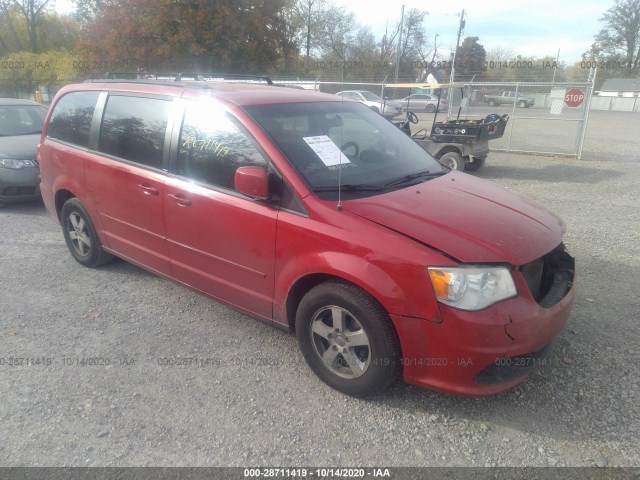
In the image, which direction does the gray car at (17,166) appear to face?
toward the camera

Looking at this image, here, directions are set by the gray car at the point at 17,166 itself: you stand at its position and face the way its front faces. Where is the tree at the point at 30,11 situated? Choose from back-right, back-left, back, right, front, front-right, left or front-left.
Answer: back

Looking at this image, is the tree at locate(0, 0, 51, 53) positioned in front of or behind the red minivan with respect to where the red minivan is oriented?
behind

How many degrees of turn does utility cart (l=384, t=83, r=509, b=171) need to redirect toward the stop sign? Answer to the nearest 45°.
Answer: approximately 90° to its right

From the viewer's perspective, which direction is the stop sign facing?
toward the camera

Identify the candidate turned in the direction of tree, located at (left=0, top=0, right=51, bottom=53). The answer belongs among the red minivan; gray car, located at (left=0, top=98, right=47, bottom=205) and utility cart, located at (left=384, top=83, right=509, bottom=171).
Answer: the utility cart

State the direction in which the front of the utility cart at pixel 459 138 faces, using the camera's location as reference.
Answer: facing away from the viewer and to the left of the viewer

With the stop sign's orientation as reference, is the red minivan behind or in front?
in front

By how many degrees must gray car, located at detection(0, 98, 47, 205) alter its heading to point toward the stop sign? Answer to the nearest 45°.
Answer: approximately 90° to its left

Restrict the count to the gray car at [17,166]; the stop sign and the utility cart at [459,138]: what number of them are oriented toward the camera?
2

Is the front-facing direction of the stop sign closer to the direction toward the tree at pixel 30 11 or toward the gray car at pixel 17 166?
the gray car
